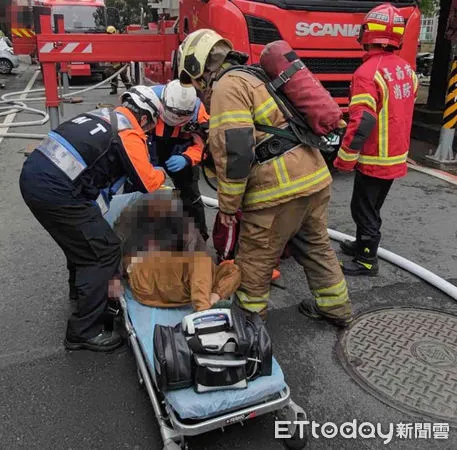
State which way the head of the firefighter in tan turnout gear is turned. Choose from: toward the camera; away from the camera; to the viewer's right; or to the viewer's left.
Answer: to the viewer's left

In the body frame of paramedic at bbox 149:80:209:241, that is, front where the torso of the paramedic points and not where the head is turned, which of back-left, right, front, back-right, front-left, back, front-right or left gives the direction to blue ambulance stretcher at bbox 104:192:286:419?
front-left

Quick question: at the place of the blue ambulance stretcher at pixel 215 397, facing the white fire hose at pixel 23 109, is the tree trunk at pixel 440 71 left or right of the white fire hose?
right

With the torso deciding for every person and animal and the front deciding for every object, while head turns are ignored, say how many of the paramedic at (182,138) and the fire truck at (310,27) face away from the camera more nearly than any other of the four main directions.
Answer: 0

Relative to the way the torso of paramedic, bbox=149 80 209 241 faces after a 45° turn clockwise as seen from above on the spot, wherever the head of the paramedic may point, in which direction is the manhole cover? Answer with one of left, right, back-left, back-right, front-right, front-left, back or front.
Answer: back-left
